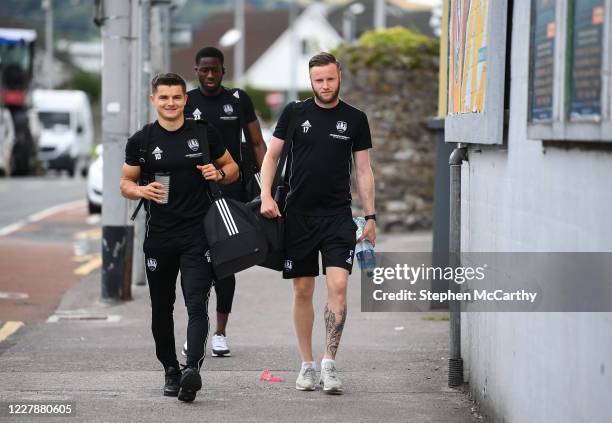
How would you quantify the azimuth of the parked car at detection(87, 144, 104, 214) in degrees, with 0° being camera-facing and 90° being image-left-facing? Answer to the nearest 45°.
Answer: approximately 0°

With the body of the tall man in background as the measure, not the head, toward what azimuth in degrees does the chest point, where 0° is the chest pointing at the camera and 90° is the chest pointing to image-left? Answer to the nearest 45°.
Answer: approximately 0°

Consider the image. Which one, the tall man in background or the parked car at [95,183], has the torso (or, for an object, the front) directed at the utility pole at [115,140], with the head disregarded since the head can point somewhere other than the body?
the parked car

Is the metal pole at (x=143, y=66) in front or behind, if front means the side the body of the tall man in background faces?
behind

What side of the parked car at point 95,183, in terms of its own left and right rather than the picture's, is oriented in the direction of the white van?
back

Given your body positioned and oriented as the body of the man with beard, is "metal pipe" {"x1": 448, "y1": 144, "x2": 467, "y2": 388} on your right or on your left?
on your left
